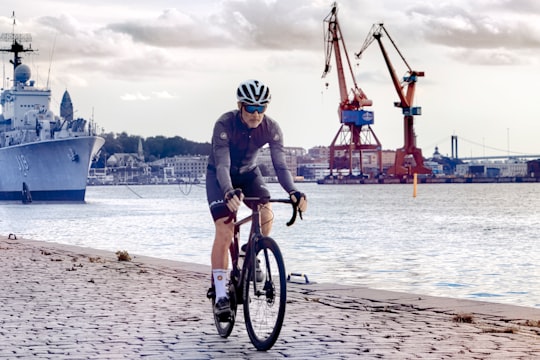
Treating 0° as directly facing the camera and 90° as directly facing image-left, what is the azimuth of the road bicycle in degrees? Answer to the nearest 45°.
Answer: approximately 315°
